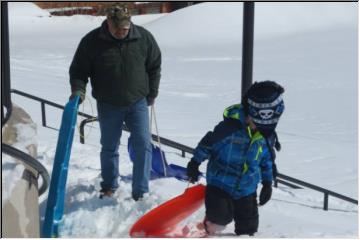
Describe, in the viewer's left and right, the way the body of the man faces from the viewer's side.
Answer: facing the viewer

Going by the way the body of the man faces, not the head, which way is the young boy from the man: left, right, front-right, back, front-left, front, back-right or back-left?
front-left

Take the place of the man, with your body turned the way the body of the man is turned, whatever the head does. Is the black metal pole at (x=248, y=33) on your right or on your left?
on your left

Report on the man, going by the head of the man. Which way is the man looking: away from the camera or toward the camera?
toward the camera
